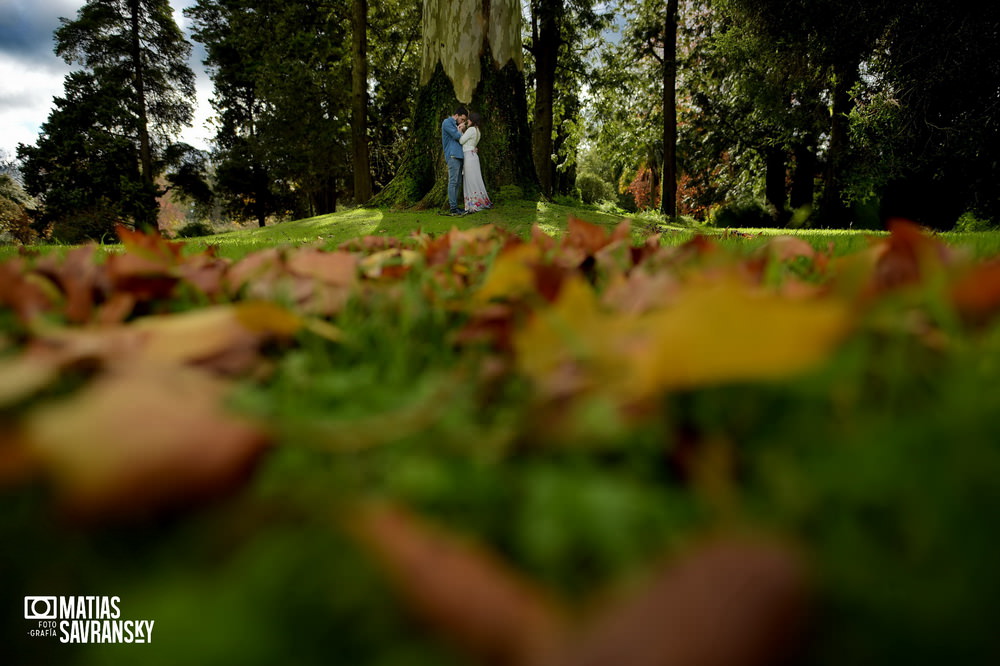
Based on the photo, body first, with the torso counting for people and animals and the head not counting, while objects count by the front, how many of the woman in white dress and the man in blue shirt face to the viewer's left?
1

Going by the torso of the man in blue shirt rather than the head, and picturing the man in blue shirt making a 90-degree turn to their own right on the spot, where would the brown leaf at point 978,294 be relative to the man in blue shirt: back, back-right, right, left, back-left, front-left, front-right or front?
front

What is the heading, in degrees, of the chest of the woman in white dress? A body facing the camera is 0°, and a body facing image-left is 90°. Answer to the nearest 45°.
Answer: approximately 90°

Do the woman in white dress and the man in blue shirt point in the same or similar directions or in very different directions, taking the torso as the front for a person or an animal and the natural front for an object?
very different directions

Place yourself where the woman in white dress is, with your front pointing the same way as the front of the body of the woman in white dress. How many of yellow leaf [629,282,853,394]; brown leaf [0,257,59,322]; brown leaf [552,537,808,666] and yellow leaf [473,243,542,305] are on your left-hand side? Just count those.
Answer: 4

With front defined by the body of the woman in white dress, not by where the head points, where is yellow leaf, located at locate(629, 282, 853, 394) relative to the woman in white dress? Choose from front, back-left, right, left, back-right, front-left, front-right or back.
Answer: left

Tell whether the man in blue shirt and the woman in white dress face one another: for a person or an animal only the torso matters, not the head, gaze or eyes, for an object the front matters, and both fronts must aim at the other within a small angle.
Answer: yes

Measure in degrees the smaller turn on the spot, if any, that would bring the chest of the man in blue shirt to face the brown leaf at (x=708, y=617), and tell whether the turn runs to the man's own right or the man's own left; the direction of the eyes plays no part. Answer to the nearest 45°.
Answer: approximately 90° to the man's own right

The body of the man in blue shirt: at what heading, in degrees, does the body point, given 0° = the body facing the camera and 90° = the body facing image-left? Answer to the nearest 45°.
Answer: approximately 270°

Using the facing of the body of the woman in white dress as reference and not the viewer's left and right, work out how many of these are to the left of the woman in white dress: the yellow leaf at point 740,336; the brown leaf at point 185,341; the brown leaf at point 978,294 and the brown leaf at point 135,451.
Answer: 4

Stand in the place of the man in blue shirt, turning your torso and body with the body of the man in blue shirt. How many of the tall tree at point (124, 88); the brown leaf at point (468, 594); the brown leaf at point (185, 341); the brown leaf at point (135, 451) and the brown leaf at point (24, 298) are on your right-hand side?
4

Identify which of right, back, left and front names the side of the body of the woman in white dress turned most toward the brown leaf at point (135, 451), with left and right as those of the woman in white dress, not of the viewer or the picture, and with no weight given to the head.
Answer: left

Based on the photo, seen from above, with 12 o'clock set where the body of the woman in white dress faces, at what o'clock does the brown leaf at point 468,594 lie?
The brown leaf is roughly at 9 o'clock from the woman in white dress.

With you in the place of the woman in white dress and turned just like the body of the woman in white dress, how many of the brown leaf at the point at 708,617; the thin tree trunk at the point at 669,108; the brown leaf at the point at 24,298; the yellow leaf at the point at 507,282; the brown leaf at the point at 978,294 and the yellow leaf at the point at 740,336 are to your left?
5

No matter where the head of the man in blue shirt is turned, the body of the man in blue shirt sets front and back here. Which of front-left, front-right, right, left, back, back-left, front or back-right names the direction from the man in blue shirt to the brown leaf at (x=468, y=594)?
right

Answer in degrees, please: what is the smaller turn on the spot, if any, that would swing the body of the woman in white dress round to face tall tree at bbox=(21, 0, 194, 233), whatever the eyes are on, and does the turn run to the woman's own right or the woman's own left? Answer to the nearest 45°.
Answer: approximately 45° to the woman's own right
